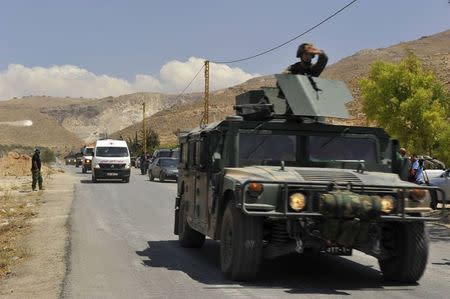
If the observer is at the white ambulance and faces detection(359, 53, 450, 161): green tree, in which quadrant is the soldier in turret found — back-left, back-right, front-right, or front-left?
front-right

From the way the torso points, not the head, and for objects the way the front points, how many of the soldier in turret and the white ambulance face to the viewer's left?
0

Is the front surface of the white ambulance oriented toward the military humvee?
yes

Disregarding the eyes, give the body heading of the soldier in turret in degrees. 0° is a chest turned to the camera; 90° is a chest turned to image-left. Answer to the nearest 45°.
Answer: approximately 315°

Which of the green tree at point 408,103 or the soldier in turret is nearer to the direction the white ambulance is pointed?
the soldier in turret

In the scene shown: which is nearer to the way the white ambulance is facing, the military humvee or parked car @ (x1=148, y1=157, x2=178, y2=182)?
the military humvee

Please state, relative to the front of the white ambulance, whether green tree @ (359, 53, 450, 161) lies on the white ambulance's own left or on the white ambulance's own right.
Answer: on the white ambulance's own left

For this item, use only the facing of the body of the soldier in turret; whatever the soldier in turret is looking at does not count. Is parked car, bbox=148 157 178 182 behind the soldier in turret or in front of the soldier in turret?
behind

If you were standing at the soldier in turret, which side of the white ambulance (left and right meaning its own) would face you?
front

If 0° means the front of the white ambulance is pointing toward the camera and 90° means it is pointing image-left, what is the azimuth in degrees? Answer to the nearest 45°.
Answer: approximately 0°
